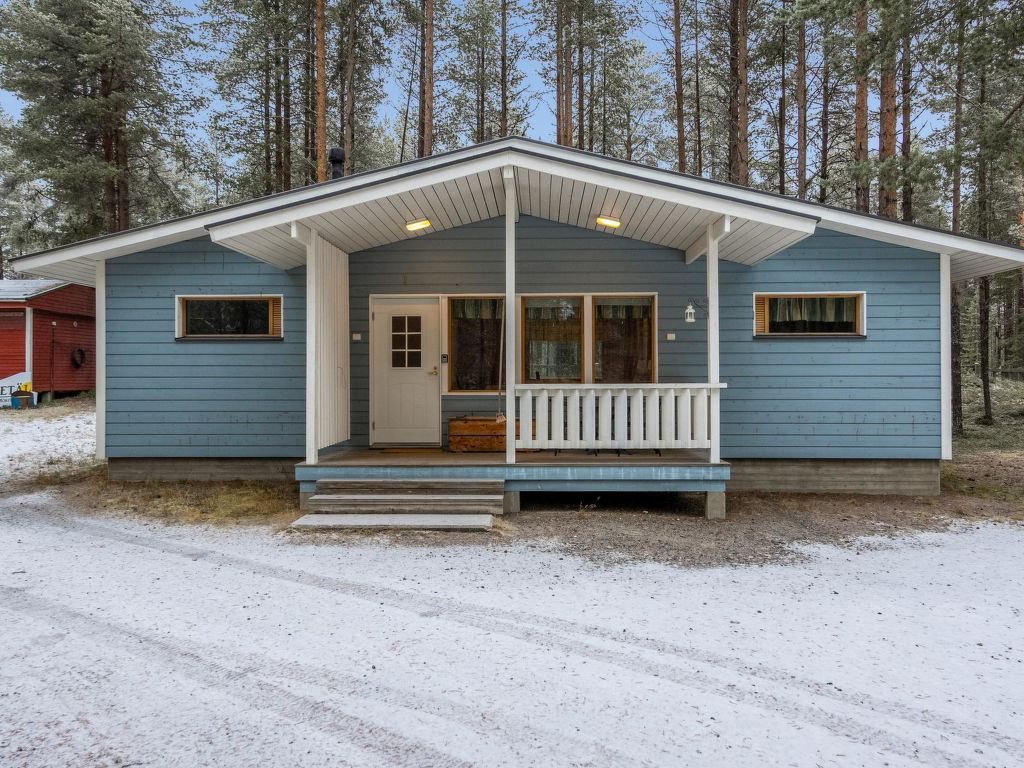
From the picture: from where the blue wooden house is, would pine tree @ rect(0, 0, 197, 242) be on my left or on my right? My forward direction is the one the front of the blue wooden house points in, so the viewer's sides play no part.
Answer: on my right

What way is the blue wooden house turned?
toward the camera

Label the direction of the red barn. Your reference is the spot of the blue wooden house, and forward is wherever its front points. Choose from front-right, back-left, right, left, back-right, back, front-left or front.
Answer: back-right
